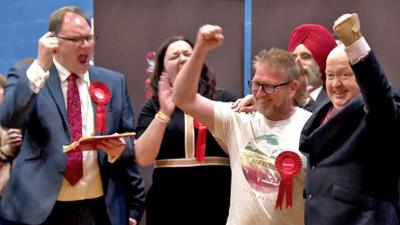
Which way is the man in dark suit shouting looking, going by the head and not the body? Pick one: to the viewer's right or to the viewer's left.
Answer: to the viewer's right

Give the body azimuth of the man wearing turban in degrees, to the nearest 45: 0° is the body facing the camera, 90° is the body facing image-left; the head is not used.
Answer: approximately 45°

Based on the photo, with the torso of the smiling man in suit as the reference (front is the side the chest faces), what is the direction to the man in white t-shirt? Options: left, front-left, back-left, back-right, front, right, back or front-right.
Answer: right

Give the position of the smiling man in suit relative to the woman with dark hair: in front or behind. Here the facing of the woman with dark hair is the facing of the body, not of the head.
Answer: in front

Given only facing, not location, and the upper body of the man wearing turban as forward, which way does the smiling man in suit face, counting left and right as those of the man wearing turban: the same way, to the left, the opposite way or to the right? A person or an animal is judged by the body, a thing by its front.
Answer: the same way

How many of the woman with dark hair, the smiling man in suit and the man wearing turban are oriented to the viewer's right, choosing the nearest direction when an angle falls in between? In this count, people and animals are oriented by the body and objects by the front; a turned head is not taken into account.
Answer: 0

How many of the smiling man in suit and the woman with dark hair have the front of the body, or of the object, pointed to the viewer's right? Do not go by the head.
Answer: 0

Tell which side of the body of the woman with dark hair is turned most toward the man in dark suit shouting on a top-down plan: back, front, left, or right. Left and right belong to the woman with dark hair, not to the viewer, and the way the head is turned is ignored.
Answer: right

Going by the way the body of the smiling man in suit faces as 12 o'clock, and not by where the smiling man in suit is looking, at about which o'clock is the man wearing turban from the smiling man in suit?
The man wearing turban is roughly at 4 o'clock from the smiling man in suit.

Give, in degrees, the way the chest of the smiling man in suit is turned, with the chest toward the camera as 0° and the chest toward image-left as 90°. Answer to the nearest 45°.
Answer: approximately 45°

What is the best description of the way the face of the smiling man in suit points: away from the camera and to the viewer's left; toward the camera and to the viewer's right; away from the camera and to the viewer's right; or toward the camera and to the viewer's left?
toward the camera and to the viewer's left

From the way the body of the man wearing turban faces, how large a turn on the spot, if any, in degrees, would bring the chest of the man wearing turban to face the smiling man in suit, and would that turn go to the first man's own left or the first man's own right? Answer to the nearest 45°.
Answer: approximately 45° to the first man's own left

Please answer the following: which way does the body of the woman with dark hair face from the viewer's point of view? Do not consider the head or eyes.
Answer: toward the camera
